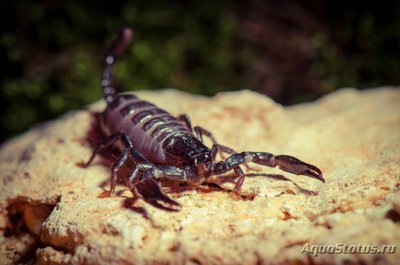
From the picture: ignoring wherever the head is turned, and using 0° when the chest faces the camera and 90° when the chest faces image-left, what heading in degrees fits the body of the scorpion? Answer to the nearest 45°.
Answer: approximately 315°
